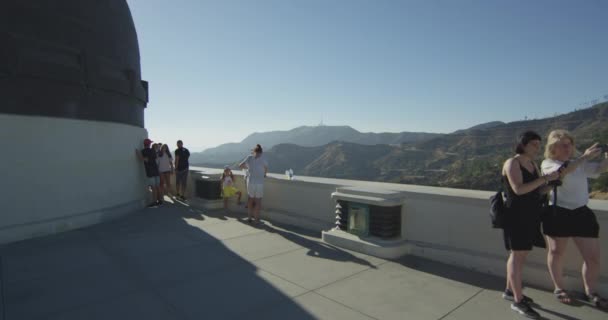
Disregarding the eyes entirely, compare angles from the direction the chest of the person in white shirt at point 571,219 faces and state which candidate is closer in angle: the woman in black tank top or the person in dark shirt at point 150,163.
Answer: the woman in black tank top

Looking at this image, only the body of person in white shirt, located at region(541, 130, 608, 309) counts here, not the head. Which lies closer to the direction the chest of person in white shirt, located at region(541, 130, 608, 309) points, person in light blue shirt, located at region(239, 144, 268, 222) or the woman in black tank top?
the woman in black tank top

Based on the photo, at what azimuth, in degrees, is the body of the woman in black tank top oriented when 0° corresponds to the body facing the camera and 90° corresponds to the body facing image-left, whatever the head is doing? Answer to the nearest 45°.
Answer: approximately 315°

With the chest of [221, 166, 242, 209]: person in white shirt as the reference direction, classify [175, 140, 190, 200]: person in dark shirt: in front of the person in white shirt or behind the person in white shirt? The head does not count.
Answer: behind

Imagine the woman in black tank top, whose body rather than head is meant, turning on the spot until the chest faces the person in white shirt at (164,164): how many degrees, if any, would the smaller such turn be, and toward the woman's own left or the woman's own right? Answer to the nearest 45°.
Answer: approximately 135° to the woman's own right

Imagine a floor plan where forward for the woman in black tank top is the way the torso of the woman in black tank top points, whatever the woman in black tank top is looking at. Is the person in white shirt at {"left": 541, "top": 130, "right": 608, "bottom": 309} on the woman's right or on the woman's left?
on the woman's left

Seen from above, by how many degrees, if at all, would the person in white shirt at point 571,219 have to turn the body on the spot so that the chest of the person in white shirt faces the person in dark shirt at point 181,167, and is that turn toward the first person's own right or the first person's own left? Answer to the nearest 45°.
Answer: approximately 135° to the first person's own right

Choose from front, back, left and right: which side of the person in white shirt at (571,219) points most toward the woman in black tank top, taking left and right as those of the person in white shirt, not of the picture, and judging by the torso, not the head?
right
